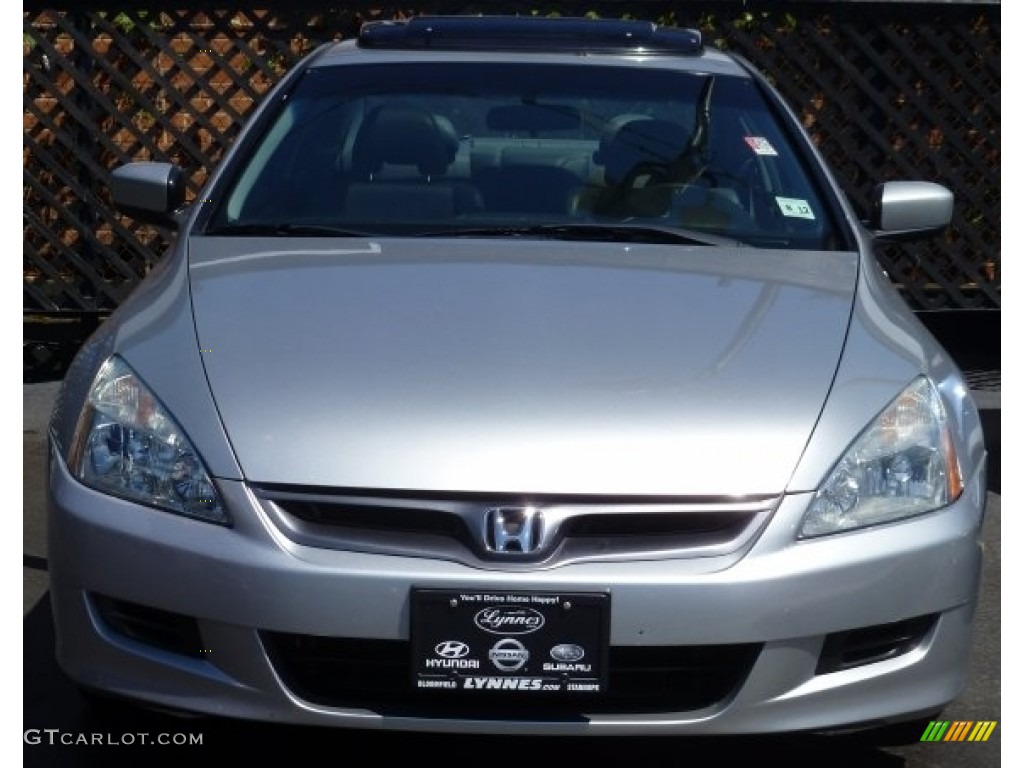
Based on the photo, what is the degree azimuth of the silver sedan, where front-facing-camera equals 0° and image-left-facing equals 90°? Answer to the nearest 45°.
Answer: approximately 0°
